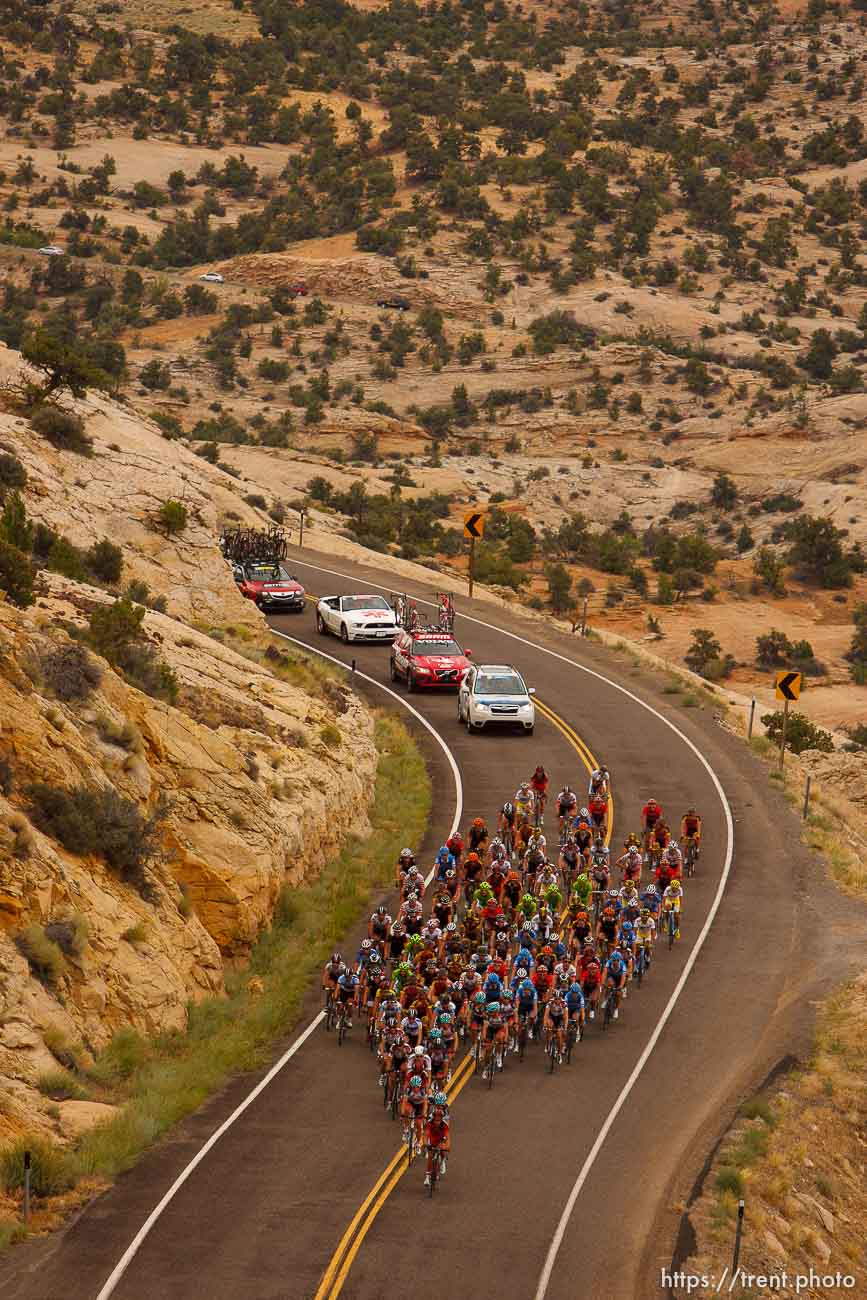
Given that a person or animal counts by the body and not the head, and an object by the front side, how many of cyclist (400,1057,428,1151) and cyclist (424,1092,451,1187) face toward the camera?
2

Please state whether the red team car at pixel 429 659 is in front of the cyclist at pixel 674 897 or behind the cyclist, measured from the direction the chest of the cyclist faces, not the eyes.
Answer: behind

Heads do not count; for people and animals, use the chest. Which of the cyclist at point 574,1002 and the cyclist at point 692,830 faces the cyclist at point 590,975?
the cyclist at point 692,830

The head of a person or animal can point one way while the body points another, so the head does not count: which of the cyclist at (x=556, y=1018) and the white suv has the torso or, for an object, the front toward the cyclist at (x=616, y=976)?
the white suv

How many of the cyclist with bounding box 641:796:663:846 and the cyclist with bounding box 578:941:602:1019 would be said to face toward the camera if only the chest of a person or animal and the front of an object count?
2

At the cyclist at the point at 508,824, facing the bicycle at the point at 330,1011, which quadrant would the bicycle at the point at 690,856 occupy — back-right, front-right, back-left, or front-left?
back-left

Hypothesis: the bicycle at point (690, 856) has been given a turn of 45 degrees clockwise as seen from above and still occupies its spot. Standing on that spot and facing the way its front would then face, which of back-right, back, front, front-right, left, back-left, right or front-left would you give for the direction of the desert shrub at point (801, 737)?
back-right

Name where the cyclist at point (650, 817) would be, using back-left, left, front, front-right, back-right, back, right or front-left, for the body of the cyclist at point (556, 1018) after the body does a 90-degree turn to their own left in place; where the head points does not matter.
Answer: left

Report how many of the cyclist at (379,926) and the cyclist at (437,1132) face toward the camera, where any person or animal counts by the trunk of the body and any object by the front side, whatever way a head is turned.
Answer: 2

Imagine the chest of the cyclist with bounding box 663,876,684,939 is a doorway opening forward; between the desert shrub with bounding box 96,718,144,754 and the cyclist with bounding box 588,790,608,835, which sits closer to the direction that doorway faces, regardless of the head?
the desert shrub

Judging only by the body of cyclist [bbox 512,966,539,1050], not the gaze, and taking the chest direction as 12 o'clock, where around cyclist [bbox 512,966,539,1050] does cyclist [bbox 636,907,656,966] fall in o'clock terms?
cyclist [bbox 636,907,656,966] is roughly at 7 o'clock from cyclist [bbox 512,966,539,1050].
